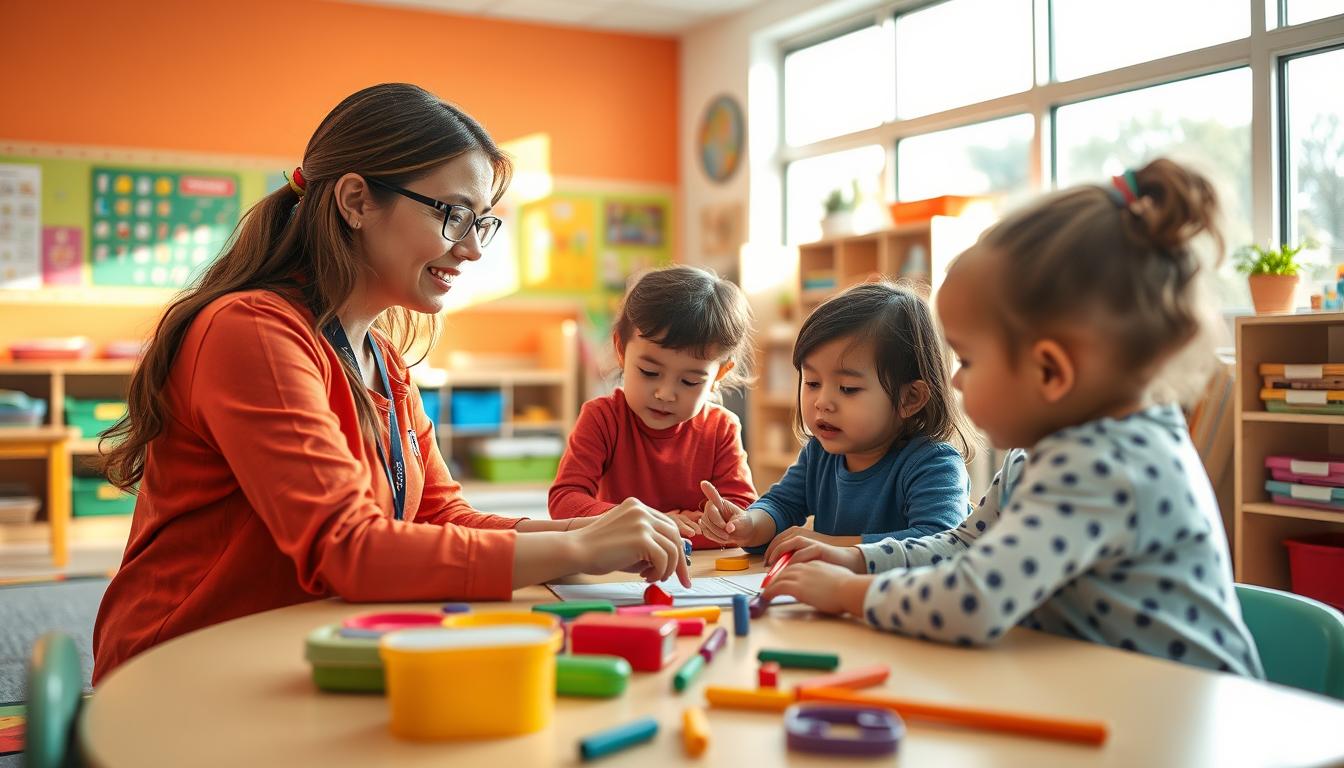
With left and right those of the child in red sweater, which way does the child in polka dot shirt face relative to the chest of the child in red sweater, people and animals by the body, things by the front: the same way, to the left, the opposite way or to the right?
to the right

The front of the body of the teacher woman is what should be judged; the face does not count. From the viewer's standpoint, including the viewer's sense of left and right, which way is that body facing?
facing to the right of the viewer

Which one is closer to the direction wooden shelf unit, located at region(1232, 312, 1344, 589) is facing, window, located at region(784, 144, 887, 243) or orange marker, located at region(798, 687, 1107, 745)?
the orange marker

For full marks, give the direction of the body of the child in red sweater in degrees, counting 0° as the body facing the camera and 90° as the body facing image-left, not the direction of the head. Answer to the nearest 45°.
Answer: approximately 0°

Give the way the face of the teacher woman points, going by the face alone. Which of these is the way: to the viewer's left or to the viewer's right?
to the viewer's right

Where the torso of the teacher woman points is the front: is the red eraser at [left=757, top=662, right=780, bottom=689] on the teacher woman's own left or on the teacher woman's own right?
on the teacher woman's own right

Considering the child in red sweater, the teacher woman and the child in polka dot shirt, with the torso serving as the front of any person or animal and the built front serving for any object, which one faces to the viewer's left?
the child in polka dot shirt

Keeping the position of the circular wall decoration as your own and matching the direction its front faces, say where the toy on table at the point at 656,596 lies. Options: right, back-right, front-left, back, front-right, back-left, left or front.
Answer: front-left

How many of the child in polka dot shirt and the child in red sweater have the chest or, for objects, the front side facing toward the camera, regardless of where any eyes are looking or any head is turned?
1

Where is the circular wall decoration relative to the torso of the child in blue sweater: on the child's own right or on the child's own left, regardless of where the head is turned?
on the child's own right

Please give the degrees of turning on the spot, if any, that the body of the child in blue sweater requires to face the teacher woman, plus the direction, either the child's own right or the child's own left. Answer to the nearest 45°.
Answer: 0° — they already face them
